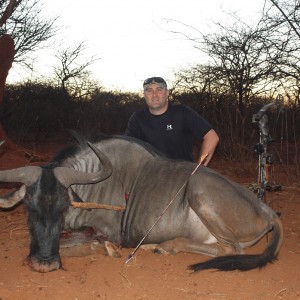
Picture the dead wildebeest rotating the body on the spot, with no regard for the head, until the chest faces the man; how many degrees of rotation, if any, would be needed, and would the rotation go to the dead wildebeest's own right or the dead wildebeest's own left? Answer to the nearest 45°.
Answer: approximately 90° to the dead wildebeest's own right

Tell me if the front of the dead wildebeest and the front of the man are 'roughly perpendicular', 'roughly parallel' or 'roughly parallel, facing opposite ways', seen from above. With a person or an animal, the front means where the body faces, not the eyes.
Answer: roughly perpendicular

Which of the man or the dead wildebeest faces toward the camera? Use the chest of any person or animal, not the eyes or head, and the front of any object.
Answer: the man

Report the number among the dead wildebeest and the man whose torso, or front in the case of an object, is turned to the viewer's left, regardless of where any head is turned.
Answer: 1

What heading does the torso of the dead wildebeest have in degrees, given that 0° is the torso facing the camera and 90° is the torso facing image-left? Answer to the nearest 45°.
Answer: approximately 90°

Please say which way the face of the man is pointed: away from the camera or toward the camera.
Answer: toward the camera

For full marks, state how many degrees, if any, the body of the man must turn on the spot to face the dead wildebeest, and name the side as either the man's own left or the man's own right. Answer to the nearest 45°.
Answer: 0° — they already face it

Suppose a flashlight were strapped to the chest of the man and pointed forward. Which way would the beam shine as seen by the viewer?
toward the camera
